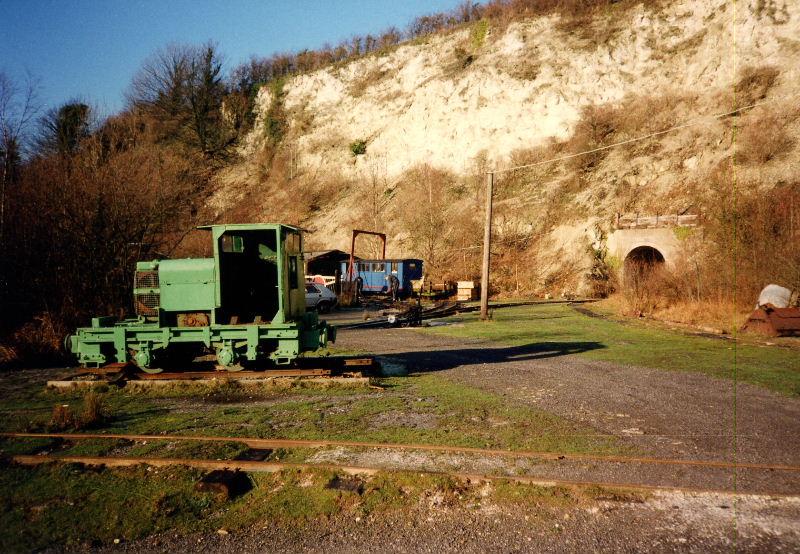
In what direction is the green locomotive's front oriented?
to the viewer's left

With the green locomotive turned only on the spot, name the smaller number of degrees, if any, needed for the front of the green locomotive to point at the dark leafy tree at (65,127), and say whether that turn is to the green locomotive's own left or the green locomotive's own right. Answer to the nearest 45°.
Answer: approximately 90° to the green locomotive's own right

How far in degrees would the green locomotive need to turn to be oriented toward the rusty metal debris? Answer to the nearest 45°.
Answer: approximately 180°

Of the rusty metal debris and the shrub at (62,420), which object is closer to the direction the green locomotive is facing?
the shrub

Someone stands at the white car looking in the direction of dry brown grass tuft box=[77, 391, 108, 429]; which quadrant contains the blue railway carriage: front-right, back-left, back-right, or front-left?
back-left

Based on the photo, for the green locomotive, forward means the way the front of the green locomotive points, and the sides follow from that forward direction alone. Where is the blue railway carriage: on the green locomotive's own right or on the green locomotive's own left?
on the green locomotive's own right

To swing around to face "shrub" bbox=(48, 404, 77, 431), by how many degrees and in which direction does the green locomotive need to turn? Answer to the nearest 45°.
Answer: approximately 45° to its left
